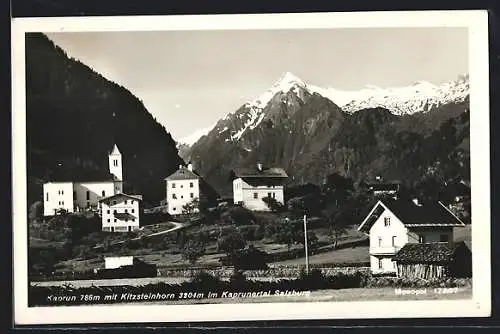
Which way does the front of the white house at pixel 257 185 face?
toward the camera

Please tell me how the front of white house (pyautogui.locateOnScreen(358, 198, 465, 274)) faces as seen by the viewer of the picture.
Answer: facing the viewer and to the left of the viewer

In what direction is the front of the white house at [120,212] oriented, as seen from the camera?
facing the viewer

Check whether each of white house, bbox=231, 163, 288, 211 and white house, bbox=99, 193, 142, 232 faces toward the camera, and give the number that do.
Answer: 2
